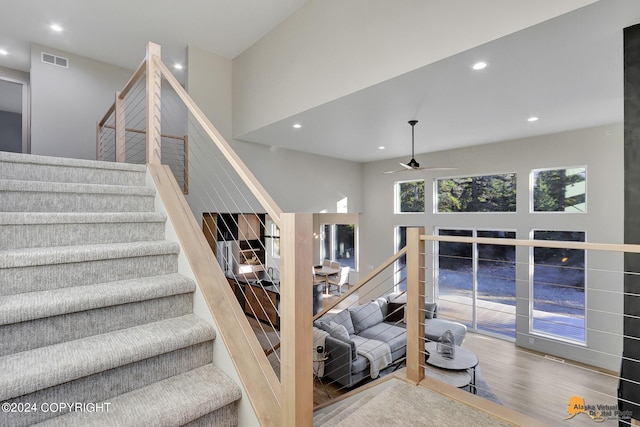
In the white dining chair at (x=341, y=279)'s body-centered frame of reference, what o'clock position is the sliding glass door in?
The sliding glass door is roughly at 6 o'clock from the white dining chair.

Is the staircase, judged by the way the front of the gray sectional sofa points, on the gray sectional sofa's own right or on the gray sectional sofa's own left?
on the gray sectional sofa's own right

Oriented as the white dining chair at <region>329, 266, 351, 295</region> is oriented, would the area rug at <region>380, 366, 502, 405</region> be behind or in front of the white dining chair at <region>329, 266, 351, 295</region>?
behind

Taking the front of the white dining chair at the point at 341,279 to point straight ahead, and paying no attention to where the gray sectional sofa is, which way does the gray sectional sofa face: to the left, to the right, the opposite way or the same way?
the opposite way

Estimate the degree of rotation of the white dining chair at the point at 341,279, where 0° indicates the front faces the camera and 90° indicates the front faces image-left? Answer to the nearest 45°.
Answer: approximately 135°

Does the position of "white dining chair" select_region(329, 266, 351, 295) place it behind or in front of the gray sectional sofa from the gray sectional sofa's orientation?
behind

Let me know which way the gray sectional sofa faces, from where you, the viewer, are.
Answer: facing the viewer and to the right of the viewer

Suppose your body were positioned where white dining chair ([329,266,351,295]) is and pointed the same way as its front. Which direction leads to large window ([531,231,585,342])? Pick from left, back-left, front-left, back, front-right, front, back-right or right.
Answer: back

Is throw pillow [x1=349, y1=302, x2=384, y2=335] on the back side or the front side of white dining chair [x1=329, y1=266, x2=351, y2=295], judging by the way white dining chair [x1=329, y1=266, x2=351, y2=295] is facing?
on the back side

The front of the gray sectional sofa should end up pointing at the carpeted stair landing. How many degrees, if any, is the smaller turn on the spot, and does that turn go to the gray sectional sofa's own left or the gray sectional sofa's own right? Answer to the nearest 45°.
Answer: approximately 45° to the gray sectional sofa's own right

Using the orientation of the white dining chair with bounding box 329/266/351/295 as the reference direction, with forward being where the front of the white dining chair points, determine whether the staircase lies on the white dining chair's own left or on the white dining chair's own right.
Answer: on the white dining chair's own left
